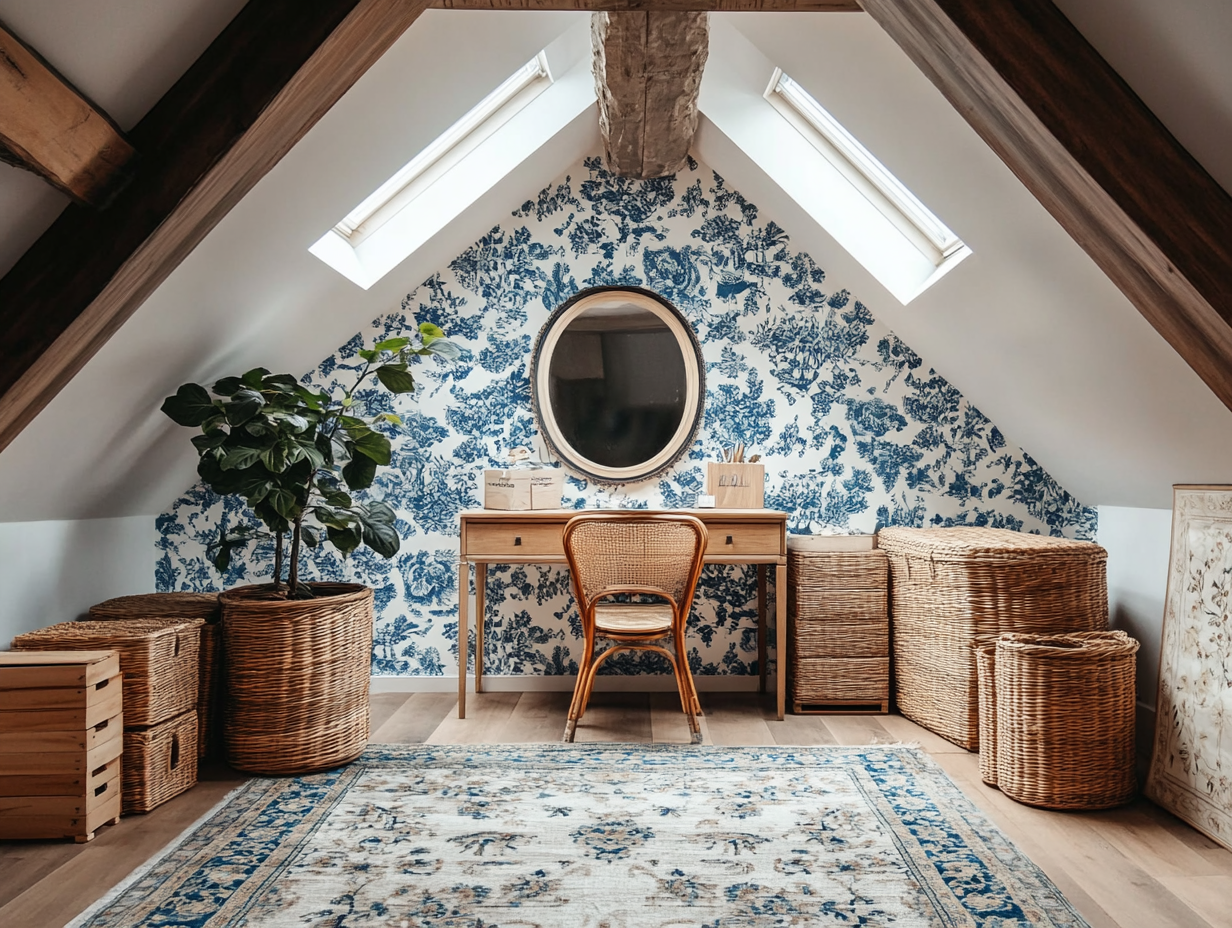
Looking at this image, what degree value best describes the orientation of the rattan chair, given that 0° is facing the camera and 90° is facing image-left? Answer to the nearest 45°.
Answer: approximately 180°

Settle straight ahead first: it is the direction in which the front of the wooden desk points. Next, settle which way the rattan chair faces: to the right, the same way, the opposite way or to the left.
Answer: the opposite way

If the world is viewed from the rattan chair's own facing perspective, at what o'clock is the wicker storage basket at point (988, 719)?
The wicker storage basket is roughly at 4 o'clock from the rattan chair.

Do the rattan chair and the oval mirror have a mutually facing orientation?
yes

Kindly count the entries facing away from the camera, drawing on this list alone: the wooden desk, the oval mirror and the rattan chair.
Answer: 1

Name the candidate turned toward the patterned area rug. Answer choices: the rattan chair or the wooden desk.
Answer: the wooden desk

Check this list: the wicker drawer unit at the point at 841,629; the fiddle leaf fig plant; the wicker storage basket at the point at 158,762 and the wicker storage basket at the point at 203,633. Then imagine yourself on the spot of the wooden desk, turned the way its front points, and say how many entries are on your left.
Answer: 1

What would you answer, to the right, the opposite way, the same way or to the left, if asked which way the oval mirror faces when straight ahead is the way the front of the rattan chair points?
the opposite way

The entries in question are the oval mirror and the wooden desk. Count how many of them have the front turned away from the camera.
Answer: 0
